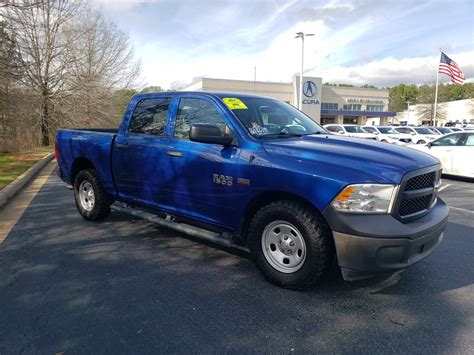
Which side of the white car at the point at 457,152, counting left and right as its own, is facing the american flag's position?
right

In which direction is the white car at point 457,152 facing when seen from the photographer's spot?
facing to the left of the viewer

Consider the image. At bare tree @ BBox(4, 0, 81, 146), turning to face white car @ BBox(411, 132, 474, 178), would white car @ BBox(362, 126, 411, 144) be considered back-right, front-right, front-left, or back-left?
front-left

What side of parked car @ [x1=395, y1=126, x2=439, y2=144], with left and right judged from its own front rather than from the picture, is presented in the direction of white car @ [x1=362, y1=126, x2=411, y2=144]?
right

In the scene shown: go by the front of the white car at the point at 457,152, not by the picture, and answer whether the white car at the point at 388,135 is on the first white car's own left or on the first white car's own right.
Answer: on the first white car's own right

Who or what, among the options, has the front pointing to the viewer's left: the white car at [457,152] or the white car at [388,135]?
the white car at [457,152]

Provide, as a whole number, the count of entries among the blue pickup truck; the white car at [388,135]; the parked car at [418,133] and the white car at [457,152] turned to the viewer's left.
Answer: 1

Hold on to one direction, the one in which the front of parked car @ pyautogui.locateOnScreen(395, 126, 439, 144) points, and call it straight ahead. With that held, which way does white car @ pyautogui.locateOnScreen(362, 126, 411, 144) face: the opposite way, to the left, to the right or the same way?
the same way

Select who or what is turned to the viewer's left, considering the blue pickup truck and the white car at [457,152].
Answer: the white car

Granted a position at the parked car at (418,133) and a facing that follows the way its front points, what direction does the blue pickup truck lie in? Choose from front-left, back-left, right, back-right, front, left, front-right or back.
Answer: front-right

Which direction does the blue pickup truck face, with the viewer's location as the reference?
facing the viewer and to the right of the viewer

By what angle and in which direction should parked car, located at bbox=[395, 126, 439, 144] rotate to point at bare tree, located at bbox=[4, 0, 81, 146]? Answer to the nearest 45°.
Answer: approximately 90° to its right

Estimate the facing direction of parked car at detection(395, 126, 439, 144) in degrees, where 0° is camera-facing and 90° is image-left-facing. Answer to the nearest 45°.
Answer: approximately 315°

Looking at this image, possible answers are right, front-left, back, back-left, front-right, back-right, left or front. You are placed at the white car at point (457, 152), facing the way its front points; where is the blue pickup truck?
left
